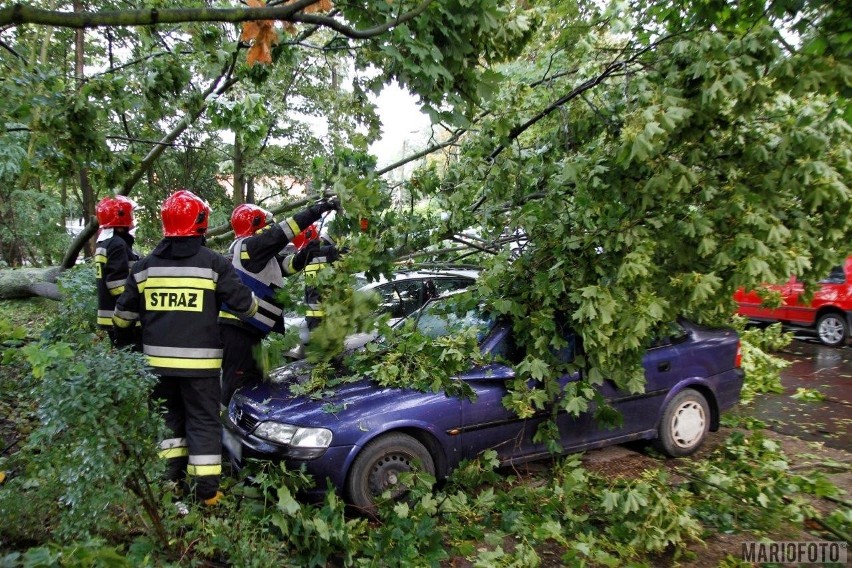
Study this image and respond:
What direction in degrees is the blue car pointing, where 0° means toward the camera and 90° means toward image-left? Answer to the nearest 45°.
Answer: approximately 45°

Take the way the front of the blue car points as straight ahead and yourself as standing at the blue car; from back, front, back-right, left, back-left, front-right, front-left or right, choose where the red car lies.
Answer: back

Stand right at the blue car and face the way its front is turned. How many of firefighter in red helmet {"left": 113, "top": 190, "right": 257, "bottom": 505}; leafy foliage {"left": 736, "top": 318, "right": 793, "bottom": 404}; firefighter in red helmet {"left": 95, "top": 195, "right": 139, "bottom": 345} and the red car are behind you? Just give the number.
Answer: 2

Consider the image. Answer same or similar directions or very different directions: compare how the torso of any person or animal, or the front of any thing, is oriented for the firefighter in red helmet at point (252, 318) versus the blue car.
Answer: very different directions

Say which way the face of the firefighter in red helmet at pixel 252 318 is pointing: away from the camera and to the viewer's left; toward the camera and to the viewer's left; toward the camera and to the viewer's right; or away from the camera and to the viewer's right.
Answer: away from the camera and to the viewer's right

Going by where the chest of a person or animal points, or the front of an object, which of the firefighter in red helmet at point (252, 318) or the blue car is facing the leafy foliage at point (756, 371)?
the firefighter in red helmet

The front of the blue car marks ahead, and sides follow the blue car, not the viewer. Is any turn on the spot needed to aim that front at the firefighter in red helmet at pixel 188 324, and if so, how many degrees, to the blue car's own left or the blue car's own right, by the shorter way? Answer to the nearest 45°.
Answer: approximately 45° to the blue car's own right

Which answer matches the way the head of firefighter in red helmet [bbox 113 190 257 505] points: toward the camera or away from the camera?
away from the camera

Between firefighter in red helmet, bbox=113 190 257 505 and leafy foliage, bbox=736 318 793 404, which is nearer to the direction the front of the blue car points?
the firefighter in red helmet

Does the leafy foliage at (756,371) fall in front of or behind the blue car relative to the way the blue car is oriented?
behind

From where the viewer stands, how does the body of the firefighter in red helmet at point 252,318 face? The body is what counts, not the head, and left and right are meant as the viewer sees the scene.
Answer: facing to the right of the viewer

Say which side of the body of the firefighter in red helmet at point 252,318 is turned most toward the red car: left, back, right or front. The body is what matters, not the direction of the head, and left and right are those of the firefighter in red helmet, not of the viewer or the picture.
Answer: front

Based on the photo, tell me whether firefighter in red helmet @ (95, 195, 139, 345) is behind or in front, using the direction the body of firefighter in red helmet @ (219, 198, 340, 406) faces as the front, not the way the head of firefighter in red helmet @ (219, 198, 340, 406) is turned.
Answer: behind
